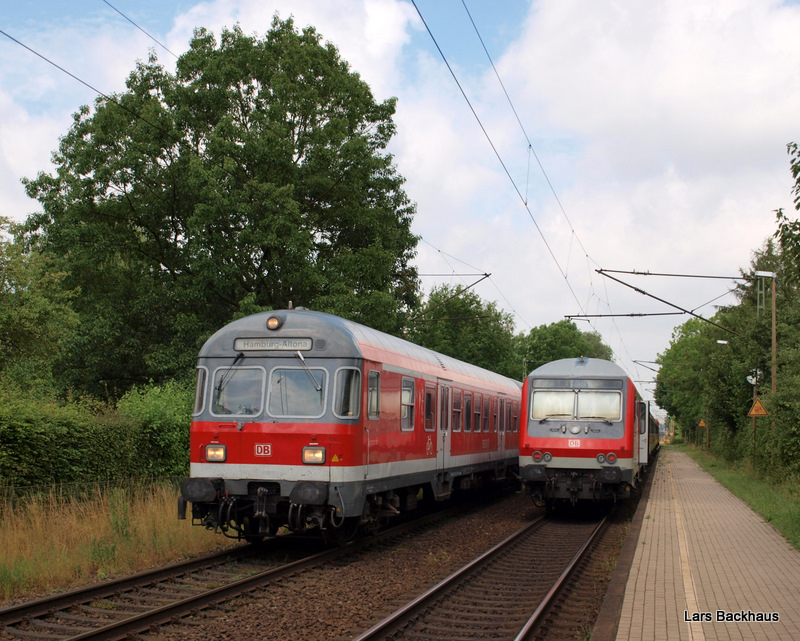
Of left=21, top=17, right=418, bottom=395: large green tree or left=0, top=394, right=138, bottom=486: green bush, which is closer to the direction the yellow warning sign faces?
the green bush

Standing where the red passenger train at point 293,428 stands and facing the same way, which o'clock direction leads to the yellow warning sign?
The yellow warning sign is roughly at 6 o'clock from the red passenger train.

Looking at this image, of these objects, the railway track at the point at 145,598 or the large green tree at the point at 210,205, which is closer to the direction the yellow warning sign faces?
the railway track

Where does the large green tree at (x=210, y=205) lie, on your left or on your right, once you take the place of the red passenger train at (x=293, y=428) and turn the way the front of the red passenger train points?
on your right

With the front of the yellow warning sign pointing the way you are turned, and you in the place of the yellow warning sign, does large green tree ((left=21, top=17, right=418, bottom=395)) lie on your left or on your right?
on your right

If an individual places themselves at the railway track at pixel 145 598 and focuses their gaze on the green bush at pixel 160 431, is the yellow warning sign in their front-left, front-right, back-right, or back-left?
front-right

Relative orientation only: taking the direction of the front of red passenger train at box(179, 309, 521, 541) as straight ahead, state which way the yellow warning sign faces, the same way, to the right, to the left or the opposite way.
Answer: the same way

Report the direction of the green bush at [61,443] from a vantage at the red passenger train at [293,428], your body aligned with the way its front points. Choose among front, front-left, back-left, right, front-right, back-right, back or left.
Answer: right

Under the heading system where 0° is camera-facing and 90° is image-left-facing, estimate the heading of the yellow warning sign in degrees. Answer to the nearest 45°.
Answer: approximately 0°

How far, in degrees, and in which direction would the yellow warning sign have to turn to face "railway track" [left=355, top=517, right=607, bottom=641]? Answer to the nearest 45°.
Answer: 0° — it already faces it

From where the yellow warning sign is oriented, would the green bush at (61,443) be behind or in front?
in front

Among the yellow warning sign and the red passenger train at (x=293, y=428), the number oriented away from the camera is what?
0

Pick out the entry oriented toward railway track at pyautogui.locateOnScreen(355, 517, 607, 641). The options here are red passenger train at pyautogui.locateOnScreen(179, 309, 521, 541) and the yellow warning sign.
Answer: the yellow warning sign

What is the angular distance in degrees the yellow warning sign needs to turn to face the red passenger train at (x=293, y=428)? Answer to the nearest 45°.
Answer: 0° — it already faces it
